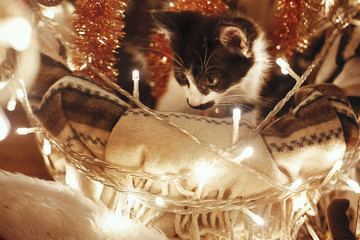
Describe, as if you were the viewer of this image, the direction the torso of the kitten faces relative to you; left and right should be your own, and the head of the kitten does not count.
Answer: facing the viewer and to the left of the viewer
